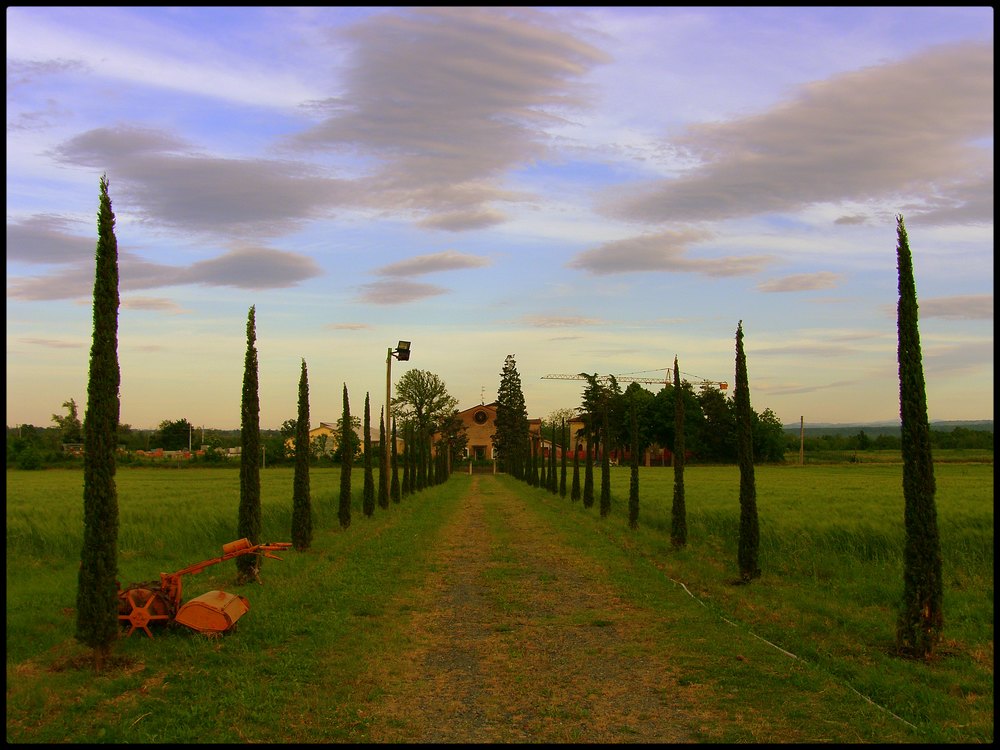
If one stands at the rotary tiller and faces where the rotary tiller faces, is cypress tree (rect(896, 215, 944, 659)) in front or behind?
behind

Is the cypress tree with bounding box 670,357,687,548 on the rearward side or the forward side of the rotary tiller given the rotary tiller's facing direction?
on the rearward side

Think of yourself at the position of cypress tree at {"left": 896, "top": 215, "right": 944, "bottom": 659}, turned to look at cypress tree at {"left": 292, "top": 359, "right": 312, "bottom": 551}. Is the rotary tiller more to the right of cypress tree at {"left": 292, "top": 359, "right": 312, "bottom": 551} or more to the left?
left

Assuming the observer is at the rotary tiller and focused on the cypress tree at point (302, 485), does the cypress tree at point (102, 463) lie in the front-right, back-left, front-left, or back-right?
back-left

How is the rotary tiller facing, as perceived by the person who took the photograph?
facing to the left of the viewer

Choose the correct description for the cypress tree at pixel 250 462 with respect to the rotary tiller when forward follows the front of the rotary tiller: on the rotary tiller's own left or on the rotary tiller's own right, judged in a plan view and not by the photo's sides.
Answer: on the rotary tiller's own right

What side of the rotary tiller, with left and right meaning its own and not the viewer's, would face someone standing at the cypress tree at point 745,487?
back
